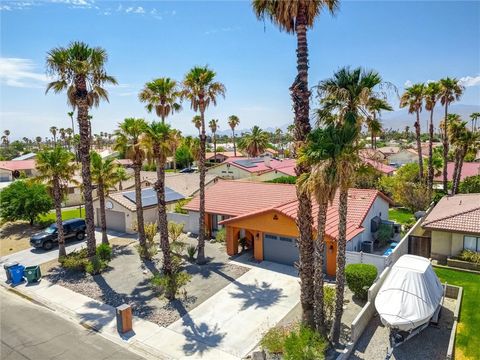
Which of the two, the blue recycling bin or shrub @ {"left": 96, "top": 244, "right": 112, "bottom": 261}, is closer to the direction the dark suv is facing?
the blue recycling bin

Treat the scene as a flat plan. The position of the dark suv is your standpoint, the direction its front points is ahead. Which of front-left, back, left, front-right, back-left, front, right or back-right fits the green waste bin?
front-left

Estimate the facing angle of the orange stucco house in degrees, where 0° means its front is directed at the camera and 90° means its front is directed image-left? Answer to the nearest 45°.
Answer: approximately 45°

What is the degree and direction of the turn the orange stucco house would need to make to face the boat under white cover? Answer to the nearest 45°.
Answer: approximately 90° to its left

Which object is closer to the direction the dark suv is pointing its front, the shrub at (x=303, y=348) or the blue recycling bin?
the blue recycling bin

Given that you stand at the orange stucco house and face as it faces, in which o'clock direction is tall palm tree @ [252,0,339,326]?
The tall palm tree is roughly at 10 o'clock from the orange stucco house.

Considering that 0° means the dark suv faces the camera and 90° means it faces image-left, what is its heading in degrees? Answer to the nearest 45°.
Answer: approximately 45°

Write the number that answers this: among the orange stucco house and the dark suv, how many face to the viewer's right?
0

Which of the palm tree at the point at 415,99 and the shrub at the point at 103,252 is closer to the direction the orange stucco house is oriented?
the shrub

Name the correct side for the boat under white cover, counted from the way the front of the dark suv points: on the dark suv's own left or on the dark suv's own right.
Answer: on the dark suv's own left
